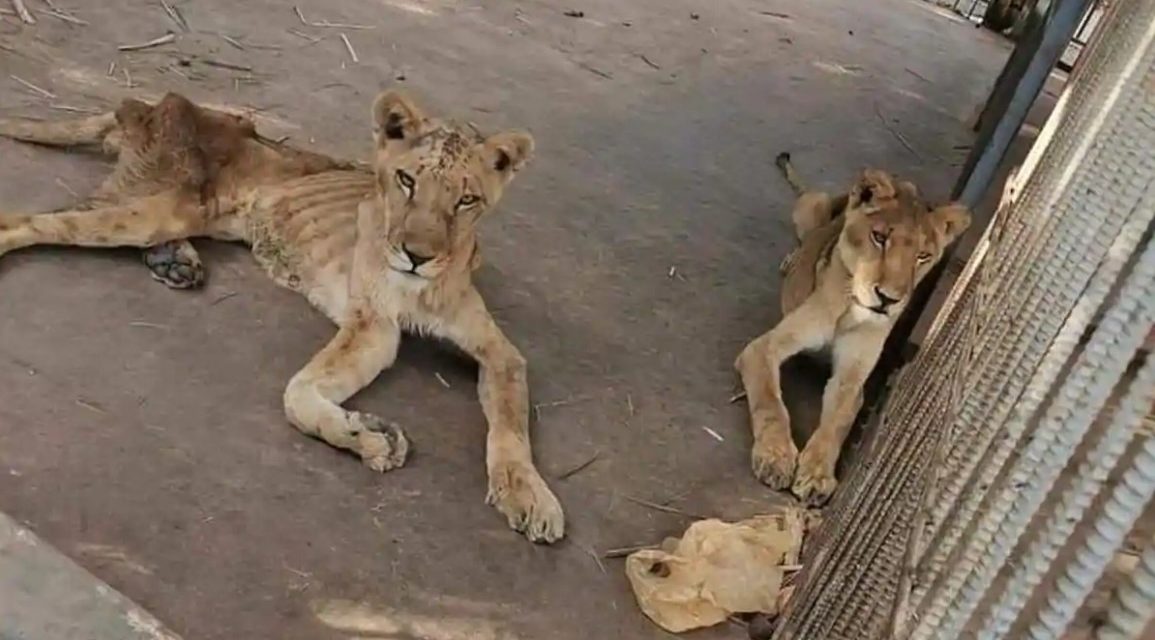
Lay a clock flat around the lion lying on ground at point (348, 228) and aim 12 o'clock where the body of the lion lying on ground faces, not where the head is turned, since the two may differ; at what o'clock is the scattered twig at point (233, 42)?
The scattered twig is roughly at 7 o'clock from the lion lying on ground.

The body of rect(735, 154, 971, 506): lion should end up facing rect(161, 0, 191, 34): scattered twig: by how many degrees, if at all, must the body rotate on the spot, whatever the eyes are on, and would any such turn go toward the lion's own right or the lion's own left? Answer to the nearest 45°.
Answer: approximately 90° to the lion's own right

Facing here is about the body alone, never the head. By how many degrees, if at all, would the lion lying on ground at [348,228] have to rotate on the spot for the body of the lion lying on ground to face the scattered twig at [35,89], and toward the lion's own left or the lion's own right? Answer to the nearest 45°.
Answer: approximately 180°

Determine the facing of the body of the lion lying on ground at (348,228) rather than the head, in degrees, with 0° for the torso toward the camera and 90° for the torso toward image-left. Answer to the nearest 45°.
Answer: approximately 315°

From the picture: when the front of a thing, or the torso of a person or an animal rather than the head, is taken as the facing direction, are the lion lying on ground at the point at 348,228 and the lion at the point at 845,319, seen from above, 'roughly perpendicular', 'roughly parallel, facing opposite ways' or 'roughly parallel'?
roughly perpendicular

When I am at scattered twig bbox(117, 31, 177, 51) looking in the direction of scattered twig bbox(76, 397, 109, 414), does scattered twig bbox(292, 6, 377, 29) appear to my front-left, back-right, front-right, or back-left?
back-left

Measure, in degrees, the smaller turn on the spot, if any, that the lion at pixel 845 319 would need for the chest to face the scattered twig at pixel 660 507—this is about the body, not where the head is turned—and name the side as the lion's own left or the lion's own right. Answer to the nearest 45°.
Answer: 0° — it already faces it

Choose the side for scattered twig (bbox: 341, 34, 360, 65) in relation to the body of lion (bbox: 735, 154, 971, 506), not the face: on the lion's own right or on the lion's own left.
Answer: on the lion's own right

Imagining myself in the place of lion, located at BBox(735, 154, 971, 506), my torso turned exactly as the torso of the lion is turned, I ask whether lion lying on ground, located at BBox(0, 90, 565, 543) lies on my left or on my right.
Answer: on my right

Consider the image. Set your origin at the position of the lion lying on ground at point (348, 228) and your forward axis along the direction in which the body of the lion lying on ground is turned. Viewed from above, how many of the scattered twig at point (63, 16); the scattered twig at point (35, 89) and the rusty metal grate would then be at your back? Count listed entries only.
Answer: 2

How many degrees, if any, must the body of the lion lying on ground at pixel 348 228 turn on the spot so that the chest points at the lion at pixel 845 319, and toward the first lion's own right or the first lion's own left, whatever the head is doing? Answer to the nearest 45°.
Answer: approximately 45° to the first lion's own left
